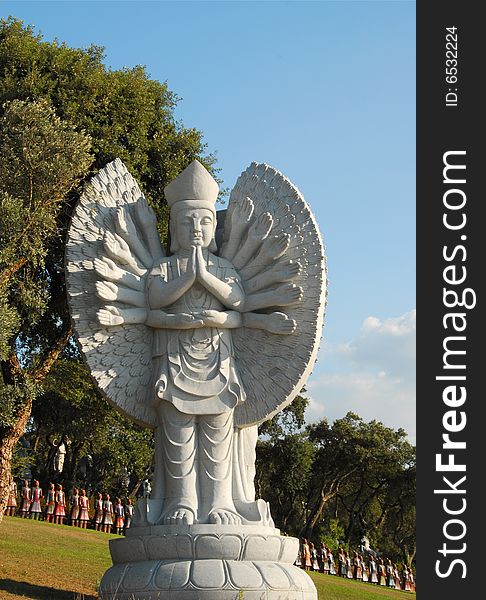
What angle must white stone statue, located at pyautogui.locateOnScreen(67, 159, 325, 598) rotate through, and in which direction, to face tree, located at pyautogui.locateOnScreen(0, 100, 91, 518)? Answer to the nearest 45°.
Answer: approximately 135° to its right

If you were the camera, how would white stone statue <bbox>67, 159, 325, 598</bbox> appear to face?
facing the viewer

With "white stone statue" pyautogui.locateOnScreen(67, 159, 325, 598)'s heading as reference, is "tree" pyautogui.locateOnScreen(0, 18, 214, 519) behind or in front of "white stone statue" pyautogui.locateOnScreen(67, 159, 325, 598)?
behind

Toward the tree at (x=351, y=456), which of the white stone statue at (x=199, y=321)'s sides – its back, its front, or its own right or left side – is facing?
back
